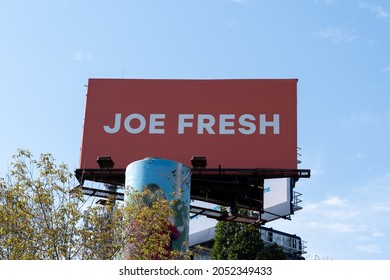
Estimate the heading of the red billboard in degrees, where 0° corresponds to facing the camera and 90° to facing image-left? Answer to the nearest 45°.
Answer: approximately 0°

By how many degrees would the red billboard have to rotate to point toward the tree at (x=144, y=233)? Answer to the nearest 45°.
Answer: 0° — it already faces it

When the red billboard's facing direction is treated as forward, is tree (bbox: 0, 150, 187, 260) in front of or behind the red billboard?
in front
